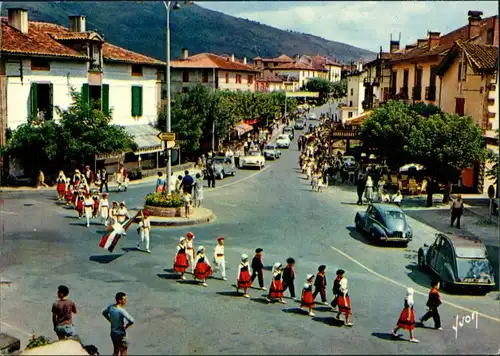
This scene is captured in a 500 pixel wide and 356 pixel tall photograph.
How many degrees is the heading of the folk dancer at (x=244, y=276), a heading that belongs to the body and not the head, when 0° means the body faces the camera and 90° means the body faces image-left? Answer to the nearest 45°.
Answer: approximately 315°

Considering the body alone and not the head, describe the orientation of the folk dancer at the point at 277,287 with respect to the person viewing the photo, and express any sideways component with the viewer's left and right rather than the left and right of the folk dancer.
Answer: facing the viewer and to the right of the viewer

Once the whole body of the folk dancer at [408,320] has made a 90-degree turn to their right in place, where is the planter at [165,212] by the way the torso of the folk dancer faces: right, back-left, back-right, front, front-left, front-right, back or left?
back-right

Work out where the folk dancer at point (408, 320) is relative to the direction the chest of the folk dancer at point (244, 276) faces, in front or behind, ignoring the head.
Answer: in front

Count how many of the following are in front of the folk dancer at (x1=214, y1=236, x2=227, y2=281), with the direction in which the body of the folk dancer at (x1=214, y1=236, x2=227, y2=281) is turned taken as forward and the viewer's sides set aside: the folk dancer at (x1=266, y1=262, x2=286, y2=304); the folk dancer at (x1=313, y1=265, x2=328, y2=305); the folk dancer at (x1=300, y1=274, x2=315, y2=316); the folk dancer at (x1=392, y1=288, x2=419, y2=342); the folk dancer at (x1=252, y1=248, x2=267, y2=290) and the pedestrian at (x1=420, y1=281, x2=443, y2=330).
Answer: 6

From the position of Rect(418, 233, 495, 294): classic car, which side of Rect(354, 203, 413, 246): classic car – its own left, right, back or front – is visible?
back

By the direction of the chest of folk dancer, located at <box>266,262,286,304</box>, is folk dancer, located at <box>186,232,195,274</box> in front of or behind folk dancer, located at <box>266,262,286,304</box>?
behind

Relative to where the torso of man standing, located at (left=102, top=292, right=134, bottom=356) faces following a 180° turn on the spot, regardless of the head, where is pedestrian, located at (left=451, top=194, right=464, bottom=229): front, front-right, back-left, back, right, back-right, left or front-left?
back

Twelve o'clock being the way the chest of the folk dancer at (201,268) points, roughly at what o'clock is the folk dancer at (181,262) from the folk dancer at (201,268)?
the folk dancer at (181,262) is roughly at 6 o'clock from the folk dancer at (201,268).

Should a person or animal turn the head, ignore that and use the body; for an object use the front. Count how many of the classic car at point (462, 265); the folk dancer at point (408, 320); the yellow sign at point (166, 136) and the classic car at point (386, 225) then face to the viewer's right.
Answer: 1

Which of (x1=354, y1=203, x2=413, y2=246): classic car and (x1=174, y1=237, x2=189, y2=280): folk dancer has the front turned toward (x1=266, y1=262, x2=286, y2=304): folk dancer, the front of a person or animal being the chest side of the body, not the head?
(x1=174, y1=237, x2=189, y2=280): folk dancer

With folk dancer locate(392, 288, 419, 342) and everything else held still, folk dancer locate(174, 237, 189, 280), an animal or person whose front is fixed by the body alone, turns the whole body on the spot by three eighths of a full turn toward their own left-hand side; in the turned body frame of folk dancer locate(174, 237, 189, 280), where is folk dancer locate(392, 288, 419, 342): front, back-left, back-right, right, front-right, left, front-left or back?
back-right

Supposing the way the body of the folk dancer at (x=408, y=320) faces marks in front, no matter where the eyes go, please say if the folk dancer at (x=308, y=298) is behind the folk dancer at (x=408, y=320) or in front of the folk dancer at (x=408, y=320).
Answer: behind

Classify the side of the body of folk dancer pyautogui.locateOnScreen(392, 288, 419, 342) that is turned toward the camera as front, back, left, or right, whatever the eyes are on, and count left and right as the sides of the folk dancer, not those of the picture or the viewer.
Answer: right

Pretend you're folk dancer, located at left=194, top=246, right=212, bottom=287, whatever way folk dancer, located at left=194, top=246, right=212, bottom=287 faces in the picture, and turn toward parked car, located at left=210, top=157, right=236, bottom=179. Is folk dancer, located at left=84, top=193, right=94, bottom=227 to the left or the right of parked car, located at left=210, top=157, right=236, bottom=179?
left

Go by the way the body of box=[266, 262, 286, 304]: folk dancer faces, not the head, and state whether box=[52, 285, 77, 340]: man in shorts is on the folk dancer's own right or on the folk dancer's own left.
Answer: on the folk dancer's own right

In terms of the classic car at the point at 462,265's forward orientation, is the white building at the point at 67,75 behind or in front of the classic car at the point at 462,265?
in front

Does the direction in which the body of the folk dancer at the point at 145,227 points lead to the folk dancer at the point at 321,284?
yes
